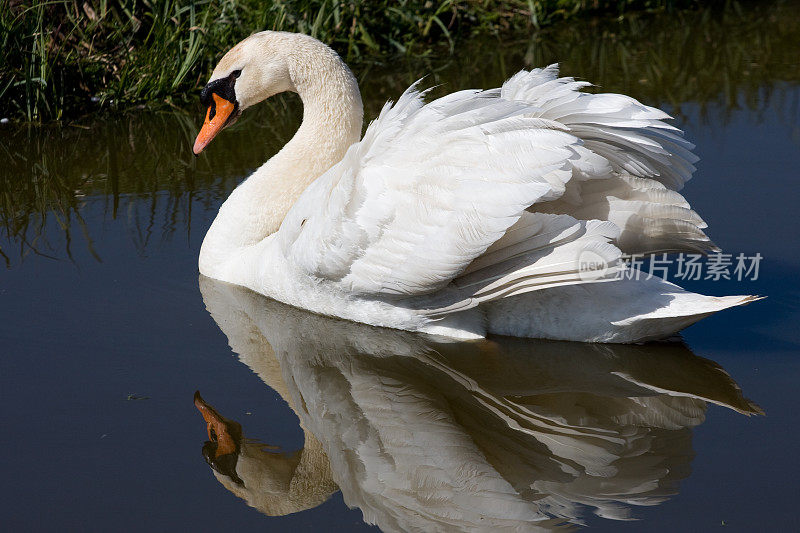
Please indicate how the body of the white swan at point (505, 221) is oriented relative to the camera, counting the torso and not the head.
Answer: to the viewer's left
